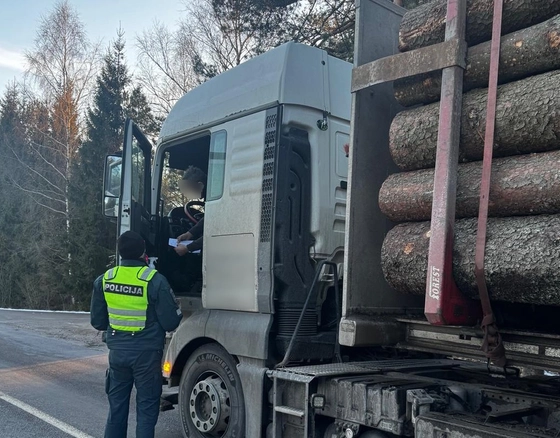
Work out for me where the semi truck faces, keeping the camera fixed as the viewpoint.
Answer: facing away from the viewer and to the left of the viewer

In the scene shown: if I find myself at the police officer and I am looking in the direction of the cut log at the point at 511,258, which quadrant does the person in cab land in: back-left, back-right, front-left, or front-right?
back-left
